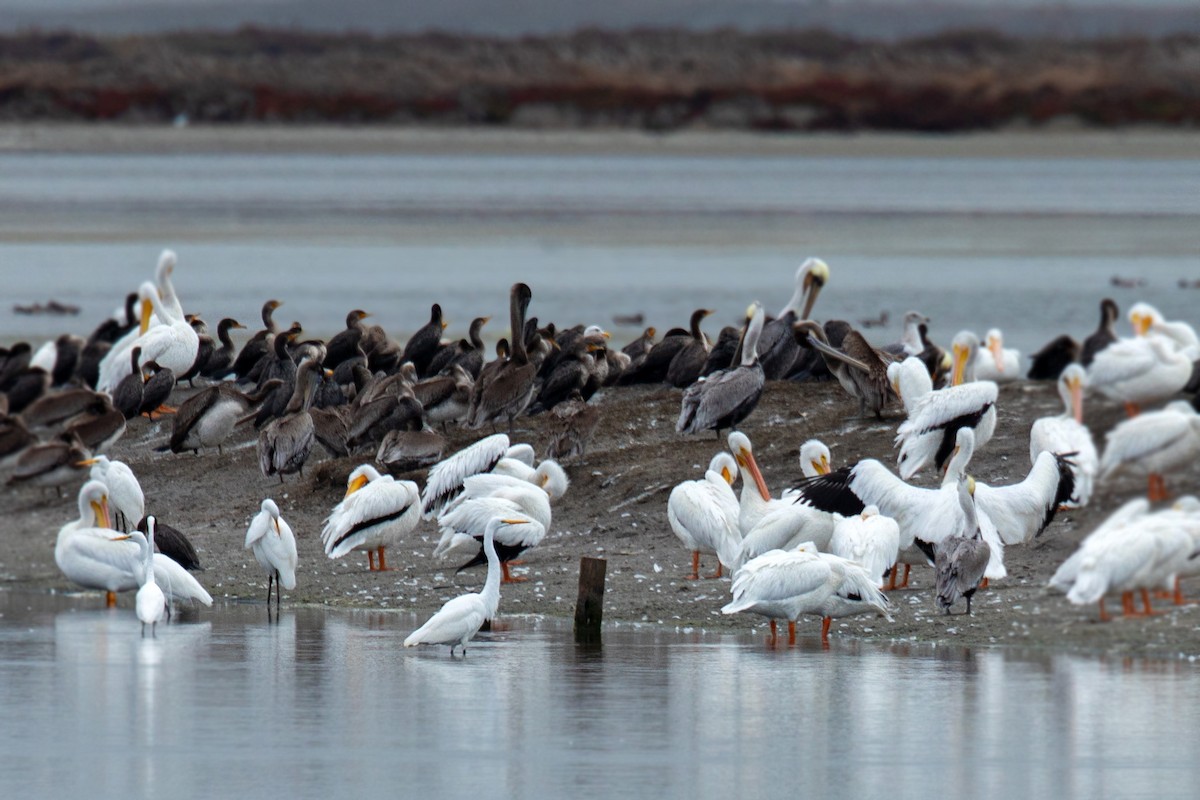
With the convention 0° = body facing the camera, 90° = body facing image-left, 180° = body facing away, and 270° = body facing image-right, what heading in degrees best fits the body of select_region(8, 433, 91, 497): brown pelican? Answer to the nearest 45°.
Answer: approximately 270°

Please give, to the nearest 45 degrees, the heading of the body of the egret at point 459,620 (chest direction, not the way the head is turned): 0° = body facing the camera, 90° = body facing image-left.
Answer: approximately 270°

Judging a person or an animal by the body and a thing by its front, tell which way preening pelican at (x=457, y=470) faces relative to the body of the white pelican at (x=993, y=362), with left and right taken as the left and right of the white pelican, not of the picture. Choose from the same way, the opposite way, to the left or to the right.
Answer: to the left

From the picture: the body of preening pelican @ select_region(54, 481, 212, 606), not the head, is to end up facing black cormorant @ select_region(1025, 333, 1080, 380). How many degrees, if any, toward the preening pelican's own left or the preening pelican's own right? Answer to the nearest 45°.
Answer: approximately 135° to the preening pelican's own right

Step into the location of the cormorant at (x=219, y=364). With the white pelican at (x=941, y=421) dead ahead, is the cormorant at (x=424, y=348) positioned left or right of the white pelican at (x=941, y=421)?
left

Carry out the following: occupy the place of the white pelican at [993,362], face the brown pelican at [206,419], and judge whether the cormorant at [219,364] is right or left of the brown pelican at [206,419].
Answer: right
